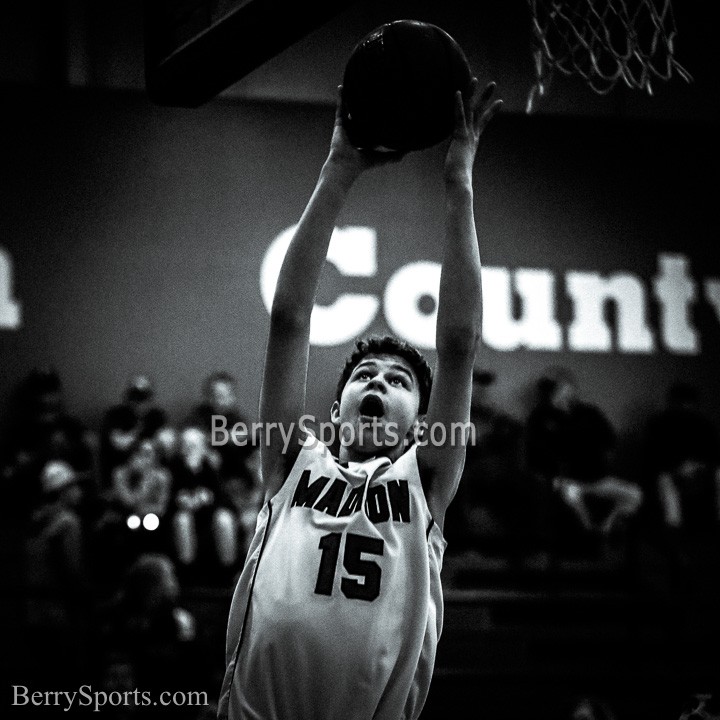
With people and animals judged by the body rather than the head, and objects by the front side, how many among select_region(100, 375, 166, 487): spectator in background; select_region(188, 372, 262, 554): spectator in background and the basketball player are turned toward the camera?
3

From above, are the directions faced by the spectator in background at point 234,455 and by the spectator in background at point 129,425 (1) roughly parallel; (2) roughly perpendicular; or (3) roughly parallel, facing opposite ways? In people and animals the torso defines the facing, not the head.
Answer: roughly parallel

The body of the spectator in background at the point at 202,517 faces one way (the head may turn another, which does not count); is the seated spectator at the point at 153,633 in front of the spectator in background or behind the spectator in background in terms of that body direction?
in front

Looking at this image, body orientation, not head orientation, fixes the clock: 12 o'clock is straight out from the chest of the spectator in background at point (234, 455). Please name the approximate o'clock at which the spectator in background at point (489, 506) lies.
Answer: the spectator in background at point (489, 506) is roughly at 9 o'clock from the spectator in background at point (234, 455).

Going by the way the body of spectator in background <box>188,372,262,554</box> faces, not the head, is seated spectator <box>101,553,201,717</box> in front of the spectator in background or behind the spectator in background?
in front

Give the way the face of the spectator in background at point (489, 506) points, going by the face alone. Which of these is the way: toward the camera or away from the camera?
toward the camera

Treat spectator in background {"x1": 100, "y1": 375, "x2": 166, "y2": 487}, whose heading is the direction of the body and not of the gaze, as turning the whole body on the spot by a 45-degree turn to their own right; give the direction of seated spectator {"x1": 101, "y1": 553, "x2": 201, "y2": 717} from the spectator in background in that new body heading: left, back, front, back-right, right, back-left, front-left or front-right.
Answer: front-left

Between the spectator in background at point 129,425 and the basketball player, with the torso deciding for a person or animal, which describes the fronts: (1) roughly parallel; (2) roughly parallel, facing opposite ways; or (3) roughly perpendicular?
roughly parallel

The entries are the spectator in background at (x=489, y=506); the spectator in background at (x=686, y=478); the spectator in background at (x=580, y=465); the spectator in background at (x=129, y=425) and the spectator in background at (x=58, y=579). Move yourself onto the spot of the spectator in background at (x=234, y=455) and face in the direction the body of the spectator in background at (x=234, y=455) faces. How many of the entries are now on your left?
3

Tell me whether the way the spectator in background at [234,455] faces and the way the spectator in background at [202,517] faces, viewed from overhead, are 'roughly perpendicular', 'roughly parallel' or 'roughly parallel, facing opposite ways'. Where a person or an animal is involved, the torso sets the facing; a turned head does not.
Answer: roughly parallel

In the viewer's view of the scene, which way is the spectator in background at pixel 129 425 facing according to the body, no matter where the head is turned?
toward the camera

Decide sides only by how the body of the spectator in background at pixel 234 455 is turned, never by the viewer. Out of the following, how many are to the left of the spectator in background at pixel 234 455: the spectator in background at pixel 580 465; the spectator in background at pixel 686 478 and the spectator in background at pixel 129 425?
2

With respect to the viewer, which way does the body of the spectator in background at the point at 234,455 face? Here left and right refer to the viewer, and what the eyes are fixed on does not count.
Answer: facing the viewer

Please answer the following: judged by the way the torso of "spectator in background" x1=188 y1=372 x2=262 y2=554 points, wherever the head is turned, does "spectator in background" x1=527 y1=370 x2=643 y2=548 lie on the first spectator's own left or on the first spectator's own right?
on the first spectator's own left

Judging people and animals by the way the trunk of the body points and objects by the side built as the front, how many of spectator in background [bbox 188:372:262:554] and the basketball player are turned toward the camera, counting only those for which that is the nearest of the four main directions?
2
